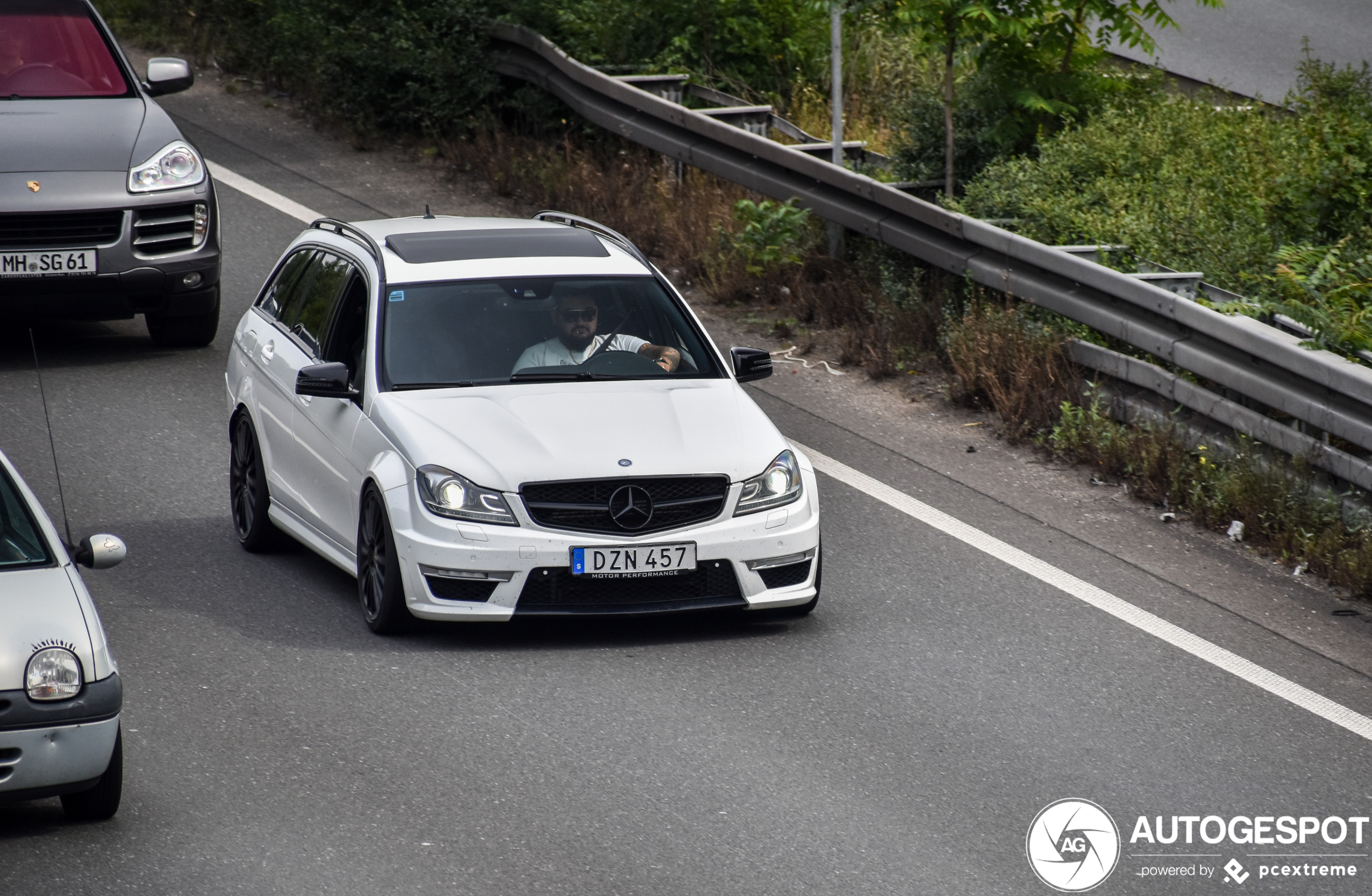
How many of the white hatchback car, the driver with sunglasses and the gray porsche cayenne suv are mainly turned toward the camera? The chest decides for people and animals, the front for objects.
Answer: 3

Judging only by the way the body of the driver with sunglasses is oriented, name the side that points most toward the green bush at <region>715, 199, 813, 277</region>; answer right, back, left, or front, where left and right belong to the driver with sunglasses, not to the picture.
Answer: back

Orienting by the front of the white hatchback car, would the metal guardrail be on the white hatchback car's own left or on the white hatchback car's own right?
on the white hatchback car's own left

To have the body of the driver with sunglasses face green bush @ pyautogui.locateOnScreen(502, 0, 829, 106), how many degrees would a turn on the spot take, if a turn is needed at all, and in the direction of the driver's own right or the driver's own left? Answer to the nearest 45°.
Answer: approximately 180°

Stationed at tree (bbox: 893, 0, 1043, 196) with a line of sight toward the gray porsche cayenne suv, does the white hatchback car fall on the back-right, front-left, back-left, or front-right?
front-left

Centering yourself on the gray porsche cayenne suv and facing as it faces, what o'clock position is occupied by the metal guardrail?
The metal guardrail is roughly at 10 o'clock from the gray porsche cayenne suv.

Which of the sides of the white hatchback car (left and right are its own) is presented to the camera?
front

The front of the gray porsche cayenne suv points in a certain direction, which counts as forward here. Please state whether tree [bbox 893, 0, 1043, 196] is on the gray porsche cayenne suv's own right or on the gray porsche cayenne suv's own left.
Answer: on the gray porsche cayenne suv's own left

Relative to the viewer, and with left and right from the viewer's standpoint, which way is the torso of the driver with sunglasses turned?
facing the viewer
